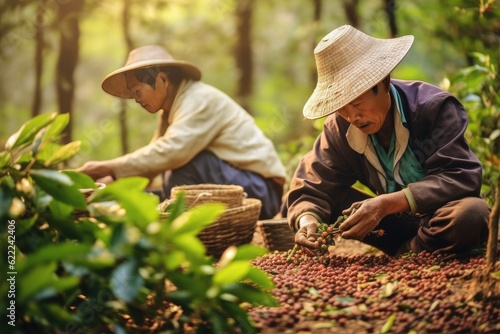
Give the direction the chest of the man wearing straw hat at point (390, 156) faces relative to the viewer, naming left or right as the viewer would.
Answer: facing the viewer and to the left of the viewer

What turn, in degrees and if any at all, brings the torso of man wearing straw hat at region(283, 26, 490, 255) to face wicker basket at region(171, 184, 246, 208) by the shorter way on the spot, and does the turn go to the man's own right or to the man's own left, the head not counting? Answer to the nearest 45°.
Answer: approximately 90° to the man's own right

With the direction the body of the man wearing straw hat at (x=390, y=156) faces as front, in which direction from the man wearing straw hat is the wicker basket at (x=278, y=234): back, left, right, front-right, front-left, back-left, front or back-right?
right

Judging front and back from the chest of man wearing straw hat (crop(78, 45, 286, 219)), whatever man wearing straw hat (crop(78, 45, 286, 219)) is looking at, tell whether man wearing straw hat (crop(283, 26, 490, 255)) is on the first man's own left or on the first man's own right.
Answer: on the first man's own left

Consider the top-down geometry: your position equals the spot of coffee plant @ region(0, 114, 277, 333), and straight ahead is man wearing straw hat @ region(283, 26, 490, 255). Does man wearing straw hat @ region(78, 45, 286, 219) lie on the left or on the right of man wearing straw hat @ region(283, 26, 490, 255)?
left

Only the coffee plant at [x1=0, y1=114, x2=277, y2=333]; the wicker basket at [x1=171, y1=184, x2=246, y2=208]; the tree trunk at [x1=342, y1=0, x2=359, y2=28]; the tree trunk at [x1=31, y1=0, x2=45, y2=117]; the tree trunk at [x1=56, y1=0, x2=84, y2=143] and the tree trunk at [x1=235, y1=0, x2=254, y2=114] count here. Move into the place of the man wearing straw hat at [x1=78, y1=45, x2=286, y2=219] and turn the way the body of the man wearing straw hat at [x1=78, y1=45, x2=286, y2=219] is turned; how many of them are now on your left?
2

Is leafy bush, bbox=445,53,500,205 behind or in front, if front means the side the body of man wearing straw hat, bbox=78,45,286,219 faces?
behind

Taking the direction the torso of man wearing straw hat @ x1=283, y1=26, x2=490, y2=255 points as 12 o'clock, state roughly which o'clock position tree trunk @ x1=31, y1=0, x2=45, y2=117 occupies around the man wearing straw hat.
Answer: The tree trunk is roughly at 3 o'clock from the man wearing straw hat.

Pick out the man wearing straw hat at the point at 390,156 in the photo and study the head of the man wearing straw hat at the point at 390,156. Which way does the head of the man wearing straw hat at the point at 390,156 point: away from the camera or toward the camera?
toward the camera

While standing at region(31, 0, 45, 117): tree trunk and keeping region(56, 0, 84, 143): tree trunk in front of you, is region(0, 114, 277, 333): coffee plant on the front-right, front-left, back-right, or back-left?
front-right

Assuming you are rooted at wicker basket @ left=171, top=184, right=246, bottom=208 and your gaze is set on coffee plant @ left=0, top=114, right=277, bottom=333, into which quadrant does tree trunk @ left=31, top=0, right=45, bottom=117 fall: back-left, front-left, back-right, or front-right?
back-right

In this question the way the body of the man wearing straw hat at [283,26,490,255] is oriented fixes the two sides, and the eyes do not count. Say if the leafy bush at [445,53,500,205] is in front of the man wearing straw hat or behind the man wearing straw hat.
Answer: behind

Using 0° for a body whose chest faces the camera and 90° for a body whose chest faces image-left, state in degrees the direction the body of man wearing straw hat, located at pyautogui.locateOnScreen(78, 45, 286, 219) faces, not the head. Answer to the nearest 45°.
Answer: approximately 90°

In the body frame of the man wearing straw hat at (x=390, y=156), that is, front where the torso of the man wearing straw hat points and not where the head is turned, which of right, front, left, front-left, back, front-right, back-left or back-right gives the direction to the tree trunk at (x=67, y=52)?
right

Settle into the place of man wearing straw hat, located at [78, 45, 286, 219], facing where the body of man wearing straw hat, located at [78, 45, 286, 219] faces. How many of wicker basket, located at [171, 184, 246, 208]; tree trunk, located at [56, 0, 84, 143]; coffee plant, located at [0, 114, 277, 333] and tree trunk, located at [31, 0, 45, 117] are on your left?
2

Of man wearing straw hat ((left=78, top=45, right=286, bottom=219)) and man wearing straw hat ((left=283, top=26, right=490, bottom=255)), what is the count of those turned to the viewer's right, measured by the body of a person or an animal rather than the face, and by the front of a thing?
0
